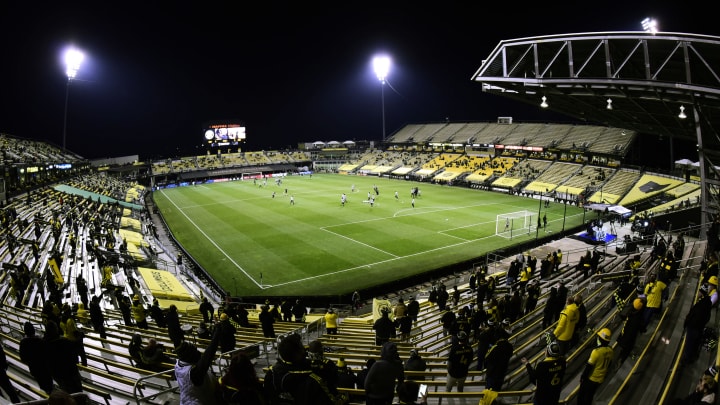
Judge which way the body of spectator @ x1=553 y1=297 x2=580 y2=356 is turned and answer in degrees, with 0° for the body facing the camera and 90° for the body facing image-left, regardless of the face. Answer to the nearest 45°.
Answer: approximately 135°

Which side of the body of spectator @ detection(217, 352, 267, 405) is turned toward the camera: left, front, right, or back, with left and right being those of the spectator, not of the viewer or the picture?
back

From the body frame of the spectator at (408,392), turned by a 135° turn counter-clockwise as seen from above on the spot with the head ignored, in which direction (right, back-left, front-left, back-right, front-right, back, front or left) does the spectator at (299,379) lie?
front

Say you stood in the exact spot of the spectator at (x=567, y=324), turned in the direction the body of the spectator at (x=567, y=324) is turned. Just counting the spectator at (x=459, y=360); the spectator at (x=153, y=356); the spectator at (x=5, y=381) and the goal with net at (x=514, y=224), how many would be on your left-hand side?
3

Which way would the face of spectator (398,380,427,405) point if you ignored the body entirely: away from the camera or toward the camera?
away from the camera

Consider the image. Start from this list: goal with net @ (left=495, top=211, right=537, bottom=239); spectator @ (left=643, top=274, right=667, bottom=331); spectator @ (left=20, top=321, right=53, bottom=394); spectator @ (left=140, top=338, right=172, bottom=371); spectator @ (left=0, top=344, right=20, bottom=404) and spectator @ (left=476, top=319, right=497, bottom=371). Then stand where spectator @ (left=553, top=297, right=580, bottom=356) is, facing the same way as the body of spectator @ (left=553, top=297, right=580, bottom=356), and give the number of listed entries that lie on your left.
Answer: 4

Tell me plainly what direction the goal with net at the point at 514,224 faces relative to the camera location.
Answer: facing away from the viewer and to the left of the viewer

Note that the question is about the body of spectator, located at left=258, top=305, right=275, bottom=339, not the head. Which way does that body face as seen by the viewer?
away from the camera

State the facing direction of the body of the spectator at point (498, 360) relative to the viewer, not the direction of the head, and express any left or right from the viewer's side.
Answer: facing away from the viewer and to the left of the viewer
